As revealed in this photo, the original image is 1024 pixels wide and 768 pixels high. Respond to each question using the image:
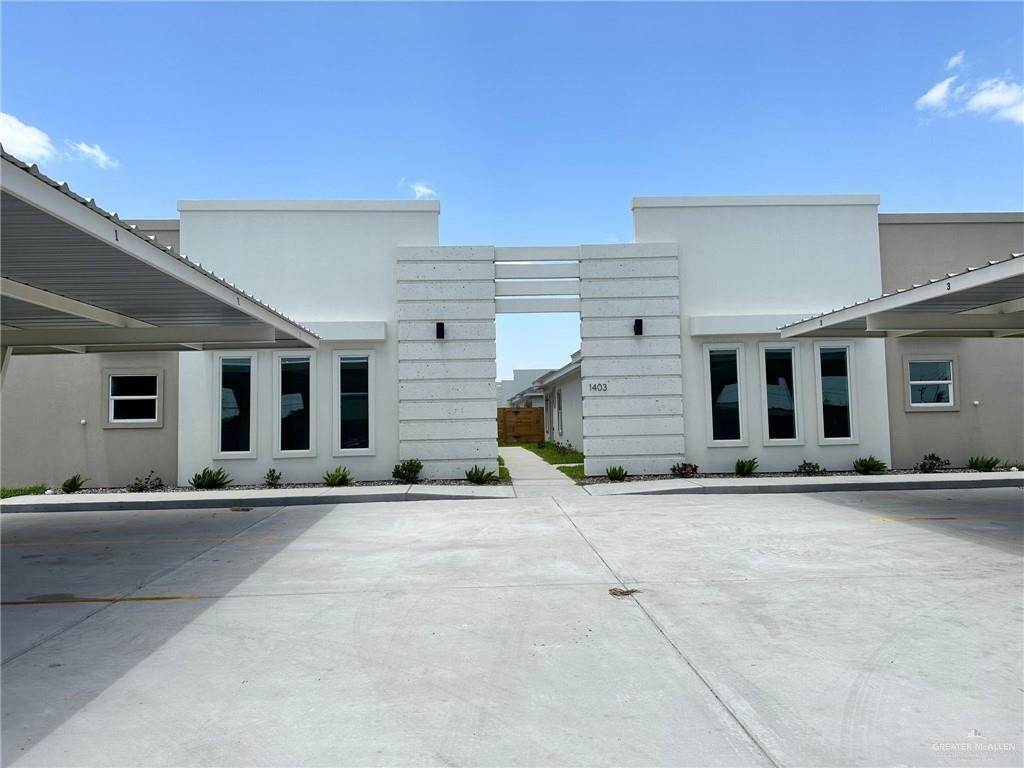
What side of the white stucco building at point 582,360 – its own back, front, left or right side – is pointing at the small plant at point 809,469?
left

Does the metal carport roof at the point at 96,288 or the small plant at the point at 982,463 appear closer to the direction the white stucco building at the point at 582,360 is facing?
the metal carport roof

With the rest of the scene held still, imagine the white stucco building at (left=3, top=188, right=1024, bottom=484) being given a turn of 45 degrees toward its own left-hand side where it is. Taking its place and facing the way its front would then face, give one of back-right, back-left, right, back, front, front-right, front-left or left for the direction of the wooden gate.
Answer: back-left

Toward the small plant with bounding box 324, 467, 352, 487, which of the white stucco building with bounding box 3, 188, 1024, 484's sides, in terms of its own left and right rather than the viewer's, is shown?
right

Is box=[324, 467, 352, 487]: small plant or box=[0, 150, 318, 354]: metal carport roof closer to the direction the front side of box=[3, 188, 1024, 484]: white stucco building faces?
the metal carport roof

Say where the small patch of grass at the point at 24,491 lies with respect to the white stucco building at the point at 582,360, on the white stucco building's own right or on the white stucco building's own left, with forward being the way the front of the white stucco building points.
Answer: on the white stucco building's own right

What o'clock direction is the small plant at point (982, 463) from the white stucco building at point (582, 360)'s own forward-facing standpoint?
The small plant is roughly at 9 o'clock from the white stucco building.

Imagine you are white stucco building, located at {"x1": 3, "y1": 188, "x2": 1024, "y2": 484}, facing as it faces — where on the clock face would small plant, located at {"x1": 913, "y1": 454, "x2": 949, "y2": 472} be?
The small plant is roughly at 9 o'clock from the white stucco building.
